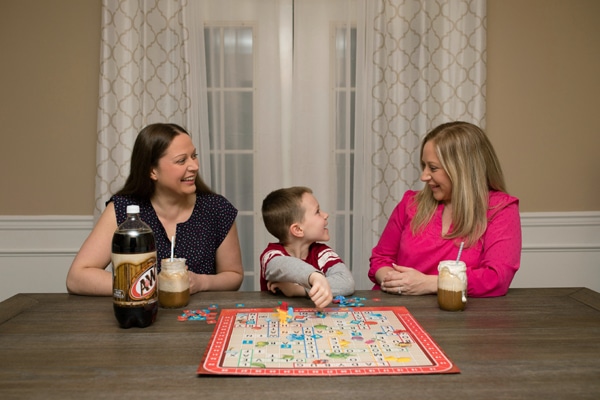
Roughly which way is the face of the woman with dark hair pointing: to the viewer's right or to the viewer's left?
to the viewer's right

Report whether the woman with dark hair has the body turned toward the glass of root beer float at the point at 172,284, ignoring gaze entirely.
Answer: yes

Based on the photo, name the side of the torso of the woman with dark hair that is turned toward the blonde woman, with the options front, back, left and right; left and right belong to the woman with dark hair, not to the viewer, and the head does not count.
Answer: left

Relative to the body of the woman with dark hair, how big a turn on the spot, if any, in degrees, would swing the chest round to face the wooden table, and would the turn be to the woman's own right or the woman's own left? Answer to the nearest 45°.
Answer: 0° — they already face it

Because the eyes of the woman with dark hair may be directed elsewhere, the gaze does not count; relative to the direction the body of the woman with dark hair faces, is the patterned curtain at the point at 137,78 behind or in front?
behind

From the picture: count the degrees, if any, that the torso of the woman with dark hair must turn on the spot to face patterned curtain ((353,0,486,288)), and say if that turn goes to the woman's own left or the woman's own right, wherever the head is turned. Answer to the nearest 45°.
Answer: approximately 135° to the woman's own left

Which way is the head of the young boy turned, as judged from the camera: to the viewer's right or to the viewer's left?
to the viewer's right

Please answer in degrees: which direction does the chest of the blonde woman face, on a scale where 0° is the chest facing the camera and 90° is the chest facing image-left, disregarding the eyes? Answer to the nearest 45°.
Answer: approximately 45°

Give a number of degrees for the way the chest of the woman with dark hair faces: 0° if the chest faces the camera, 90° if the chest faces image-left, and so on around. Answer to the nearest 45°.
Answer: approximately 0°

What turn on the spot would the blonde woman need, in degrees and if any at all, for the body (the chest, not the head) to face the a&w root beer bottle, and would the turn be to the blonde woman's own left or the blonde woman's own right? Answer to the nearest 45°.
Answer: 0° — they already face it

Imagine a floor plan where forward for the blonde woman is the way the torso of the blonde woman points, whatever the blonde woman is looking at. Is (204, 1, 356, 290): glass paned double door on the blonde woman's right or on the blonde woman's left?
on the blonde woman's right

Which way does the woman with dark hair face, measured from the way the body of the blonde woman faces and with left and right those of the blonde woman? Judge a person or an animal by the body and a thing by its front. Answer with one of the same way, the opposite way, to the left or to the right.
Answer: to the left

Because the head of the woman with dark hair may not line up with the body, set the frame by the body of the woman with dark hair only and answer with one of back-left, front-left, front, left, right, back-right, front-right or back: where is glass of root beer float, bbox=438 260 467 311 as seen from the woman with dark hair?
front-left
